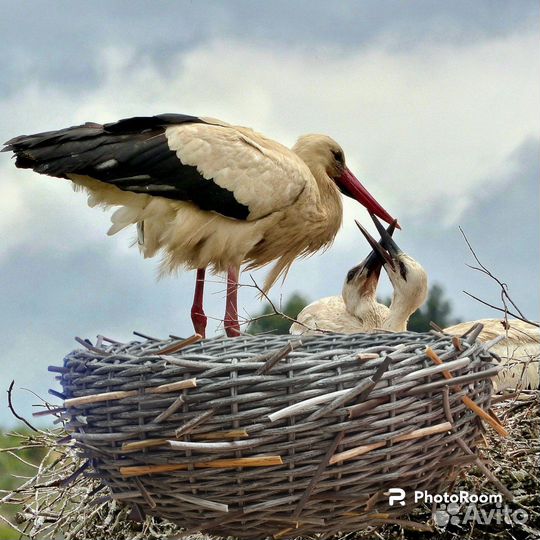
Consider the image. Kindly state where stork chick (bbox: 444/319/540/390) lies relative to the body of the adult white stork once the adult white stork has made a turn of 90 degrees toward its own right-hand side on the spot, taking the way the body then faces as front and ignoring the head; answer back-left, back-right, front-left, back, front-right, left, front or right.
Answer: left

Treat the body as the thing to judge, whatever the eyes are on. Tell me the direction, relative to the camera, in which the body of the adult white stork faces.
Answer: to the viewer's right

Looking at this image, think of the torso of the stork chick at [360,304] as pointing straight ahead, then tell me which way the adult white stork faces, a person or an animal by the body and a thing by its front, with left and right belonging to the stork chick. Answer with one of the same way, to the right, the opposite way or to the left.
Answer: the same way

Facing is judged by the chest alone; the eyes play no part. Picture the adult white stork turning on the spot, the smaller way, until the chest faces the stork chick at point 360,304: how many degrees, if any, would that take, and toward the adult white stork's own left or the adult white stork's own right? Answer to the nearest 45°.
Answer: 0° — it already faces it

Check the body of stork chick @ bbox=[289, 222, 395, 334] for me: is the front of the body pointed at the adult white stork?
no

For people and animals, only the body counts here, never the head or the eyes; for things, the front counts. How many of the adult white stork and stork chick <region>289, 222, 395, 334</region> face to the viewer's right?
2

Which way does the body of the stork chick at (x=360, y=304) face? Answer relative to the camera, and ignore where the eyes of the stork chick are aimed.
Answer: to the viewer's right
